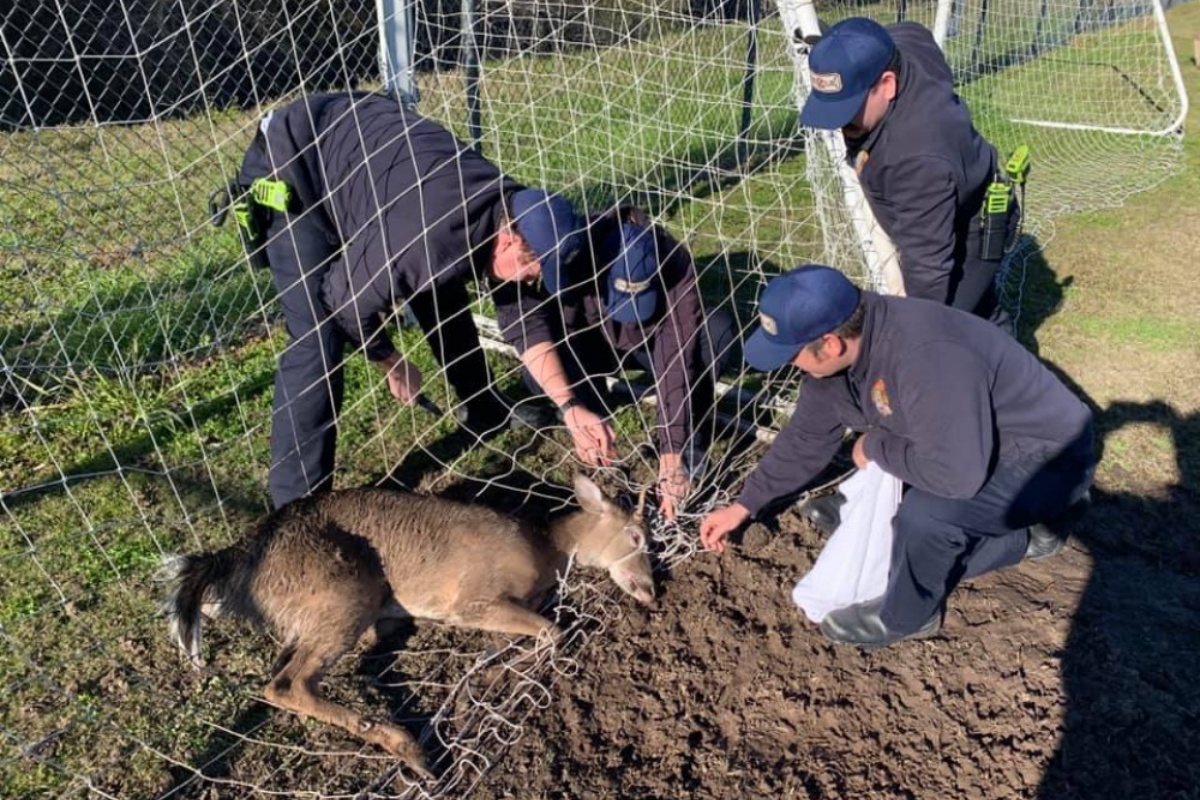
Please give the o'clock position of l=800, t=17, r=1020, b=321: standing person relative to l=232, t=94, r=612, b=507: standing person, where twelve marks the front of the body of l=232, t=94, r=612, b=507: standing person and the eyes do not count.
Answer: l=800, t=17, r=1020, b=321: standing person is roughly at 12 o'clock from l=232, t=94, r=612, b=507: standing person.

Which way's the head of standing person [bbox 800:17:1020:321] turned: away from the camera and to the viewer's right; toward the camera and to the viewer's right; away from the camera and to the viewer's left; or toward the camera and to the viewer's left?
toward the camera and to the viewer's left

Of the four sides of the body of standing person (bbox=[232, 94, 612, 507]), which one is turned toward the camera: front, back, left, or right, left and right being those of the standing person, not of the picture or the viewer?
right

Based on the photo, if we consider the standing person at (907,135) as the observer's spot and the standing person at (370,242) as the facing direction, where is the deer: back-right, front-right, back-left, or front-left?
front-left
